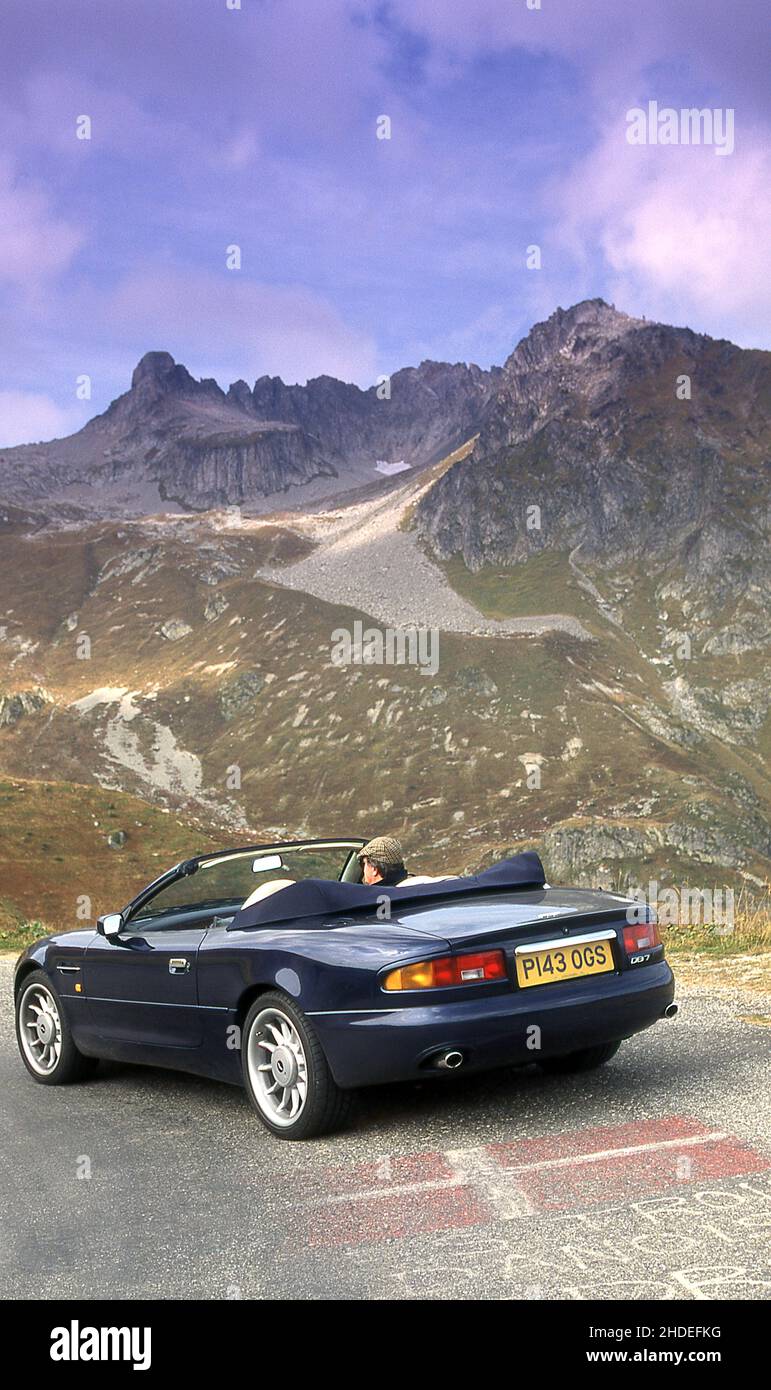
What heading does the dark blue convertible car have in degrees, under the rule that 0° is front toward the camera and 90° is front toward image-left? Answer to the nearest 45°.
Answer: approximately 135°

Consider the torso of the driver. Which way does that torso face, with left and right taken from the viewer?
facing away from the viewer and to the left of the viewer
